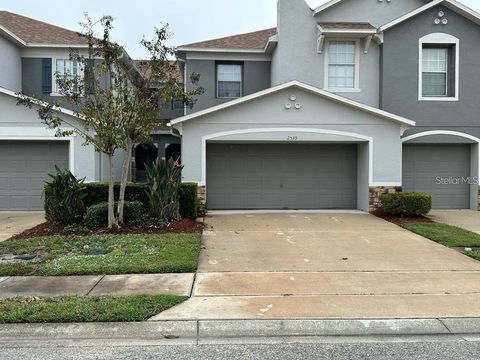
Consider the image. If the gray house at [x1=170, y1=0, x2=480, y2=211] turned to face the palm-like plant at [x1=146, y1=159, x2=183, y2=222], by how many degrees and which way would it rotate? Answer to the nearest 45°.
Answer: approximately 45° to its right

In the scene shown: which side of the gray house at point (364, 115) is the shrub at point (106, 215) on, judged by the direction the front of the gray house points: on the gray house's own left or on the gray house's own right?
on the gray house's own right

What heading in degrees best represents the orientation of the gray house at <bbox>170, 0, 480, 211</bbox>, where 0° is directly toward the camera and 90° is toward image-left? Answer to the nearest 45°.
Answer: approximately 0°

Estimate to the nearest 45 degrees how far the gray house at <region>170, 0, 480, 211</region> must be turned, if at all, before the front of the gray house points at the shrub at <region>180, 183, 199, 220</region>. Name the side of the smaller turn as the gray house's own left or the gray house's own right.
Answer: approximately 45° to the gray house's own right

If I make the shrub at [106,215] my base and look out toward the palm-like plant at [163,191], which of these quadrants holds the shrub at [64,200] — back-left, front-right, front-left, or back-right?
back-left

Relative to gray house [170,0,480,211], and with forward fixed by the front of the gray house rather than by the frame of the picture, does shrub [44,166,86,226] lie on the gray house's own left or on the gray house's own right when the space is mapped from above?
on the gray house's own right

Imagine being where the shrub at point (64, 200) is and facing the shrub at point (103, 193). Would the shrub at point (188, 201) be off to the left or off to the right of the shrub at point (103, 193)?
right

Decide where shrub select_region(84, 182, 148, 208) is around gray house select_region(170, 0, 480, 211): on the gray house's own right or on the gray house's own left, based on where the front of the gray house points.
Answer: on the gray house's own right
